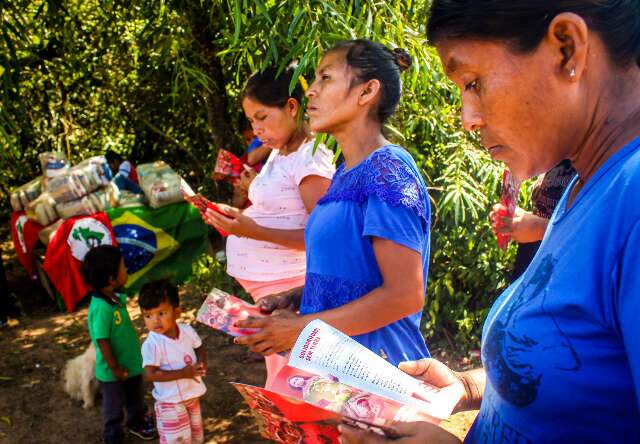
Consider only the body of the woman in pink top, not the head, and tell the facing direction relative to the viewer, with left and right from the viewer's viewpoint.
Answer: facing the viewer and to the left of the viewer

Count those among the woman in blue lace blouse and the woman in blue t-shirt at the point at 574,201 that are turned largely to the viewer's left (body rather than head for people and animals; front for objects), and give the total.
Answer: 2

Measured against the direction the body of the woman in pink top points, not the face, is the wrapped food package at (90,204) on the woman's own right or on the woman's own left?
on the woman's own right

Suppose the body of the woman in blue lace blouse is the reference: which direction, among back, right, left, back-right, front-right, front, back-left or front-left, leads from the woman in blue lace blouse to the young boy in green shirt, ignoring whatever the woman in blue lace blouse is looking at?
front-right

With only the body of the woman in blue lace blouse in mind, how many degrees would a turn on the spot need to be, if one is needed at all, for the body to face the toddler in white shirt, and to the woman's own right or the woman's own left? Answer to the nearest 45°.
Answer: approximately 45° to the woman's own right

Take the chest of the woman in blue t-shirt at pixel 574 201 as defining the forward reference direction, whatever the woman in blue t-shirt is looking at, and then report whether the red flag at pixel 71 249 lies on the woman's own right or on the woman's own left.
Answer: on the woman's own right

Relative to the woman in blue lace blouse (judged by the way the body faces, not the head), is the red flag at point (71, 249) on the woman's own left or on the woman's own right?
on the woman's own right

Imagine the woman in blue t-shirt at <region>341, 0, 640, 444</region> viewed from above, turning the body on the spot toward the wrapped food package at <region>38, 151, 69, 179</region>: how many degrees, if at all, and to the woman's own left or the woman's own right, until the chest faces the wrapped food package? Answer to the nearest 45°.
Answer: approximately 45° to the woman's own right

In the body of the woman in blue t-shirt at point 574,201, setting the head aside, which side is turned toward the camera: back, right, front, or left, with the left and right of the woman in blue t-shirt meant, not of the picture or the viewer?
left

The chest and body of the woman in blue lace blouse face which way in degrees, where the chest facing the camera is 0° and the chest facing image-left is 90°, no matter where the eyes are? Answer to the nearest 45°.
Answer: approximately 90°

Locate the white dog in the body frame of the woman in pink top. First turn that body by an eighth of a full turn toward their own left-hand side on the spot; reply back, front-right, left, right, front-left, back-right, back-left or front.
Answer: back-right

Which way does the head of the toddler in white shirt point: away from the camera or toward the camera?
toward the camera
